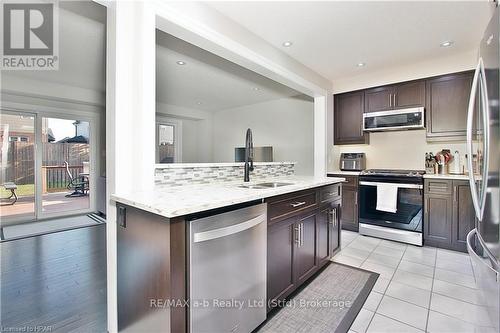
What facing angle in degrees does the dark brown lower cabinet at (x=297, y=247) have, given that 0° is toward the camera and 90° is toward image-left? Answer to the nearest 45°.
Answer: approximately 315°

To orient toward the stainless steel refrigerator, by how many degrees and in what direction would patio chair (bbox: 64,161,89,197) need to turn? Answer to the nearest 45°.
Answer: approximately 90° to its right

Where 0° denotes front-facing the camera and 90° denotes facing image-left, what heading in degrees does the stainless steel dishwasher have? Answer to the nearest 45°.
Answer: approximately 315°

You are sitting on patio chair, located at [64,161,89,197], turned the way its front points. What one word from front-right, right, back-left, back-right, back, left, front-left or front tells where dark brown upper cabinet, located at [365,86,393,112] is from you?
front-right

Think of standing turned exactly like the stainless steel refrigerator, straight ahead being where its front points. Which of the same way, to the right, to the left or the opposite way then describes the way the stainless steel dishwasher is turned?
the opposite way

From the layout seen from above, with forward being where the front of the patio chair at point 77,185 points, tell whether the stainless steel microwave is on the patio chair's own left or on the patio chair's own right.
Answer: on the patio chair's own right

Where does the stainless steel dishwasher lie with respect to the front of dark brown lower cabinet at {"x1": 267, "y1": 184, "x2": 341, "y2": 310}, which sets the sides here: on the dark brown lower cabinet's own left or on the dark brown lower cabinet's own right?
on the dark brown lower cabinet's own right

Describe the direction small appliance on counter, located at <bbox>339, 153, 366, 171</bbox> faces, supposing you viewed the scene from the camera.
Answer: facing the viewer

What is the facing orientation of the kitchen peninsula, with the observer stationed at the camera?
facing the viewer and to the right of the viewer

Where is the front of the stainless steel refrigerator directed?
to the viewer's left

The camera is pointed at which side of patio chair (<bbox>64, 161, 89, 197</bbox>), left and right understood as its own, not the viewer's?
right

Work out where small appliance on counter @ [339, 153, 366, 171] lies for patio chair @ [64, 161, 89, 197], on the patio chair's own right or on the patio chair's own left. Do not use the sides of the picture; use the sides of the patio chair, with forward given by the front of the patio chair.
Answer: on the patio chair's own right

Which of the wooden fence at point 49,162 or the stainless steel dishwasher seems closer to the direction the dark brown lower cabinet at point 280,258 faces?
the stainless steel dishwasher

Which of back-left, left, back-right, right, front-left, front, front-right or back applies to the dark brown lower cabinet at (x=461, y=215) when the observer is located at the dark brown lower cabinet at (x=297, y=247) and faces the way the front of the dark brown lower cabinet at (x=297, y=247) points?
left

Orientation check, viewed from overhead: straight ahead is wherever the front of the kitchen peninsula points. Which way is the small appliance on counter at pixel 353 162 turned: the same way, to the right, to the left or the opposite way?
to the right

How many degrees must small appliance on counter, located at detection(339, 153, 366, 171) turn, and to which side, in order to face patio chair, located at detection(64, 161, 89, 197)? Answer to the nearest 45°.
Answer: approximately 90° to its right
